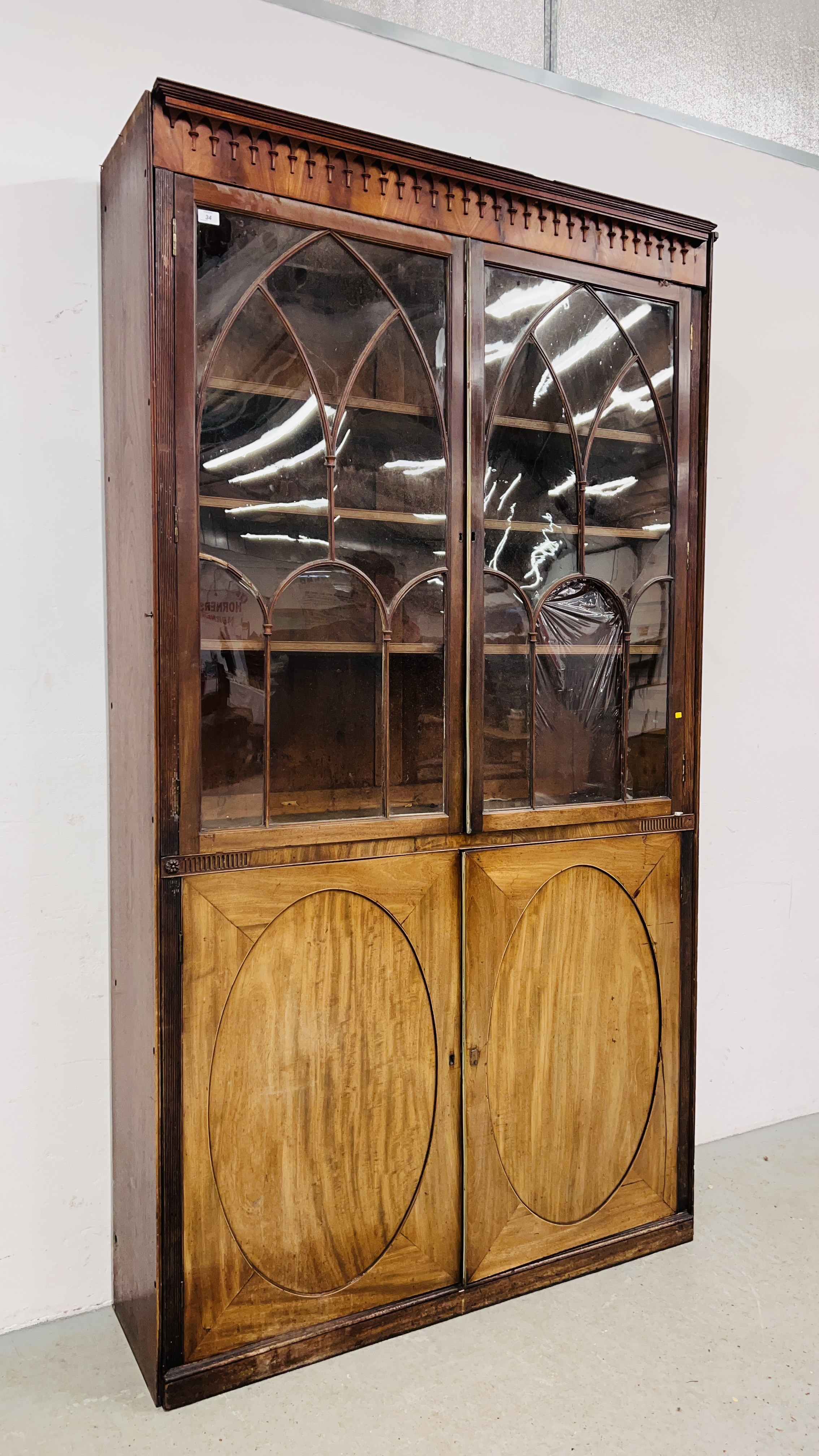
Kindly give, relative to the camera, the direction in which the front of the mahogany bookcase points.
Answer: facing the viewer and to the right of the viewer
